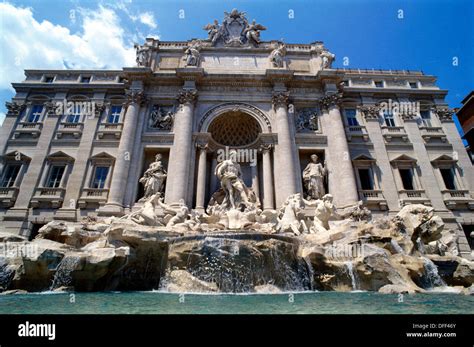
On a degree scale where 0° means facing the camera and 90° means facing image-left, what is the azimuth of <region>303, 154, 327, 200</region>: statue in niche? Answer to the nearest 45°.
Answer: approximately 0°

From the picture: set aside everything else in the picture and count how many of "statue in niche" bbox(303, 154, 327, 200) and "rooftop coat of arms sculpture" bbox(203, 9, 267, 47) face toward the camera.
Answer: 2

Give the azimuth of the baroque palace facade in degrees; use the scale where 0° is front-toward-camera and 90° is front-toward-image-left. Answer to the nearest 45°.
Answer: approximately 0°

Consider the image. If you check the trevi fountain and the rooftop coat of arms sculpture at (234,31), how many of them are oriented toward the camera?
2

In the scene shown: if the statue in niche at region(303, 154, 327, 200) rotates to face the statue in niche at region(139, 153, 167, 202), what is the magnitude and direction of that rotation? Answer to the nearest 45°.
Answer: approximately 90° to its right
